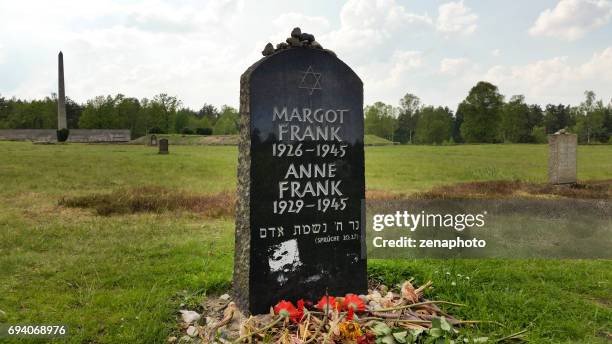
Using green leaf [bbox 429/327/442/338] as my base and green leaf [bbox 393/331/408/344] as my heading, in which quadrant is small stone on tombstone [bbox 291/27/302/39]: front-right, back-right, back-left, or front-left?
front-right

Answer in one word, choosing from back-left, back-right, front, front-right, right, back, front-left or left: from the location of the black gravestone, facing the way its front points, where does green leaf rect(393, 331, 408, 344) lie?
front

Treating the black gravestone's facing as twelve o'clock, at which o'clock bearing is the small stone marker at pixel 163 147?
The small stone marker is roughly at 7 o'clock from the black gravestone.

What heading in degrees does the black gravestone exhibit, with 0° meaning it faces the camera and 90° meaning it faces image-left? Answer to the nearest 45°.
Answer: approximately 315°

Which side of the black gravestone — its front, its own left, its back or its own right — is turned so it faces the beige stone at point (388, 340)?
front

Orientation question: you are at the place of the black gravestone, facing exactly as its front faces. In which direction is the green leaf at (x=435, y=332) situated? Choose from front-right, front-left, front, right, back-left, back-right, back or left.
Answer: front

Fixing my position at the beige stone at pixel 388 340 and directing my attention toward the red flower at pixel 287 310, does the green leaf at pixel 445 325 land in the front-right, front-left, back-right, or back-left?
back-right

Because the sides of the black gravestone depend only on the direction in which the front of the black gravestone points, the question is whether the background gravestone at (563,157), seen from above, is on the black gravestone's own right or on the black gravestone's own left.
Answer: on the black gravestone's own left

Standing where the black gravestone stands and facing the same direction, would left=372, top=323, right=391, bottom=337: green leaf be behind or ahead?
ahead

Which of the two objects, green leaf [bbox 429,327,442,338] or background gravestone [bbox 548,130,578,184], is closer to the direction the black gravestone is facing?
the green leaf

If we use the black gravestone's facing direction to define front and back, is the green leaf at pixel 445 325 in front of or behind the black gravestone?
in front
